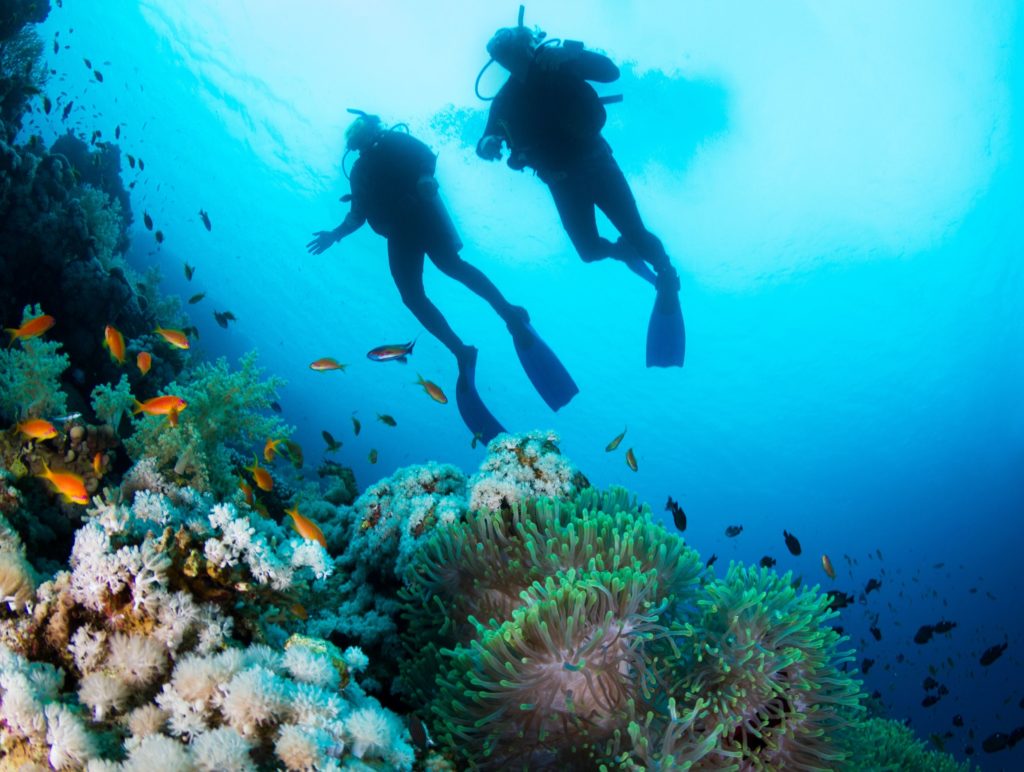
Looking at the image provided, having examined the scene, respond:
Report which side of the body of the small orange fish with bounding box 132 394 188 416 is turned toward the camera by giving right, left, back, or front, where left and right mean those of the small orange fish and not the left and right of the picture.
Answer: right

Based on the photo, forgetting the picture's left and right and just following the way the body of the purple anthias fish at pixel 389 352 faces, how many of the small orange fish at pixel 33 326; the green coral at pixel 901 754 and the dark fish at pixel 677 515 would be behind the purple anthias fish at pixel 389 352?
2

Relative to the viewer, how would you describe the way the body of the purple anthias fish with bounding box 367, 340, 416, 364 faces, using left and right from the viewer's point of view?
facing to the left of the viewer
